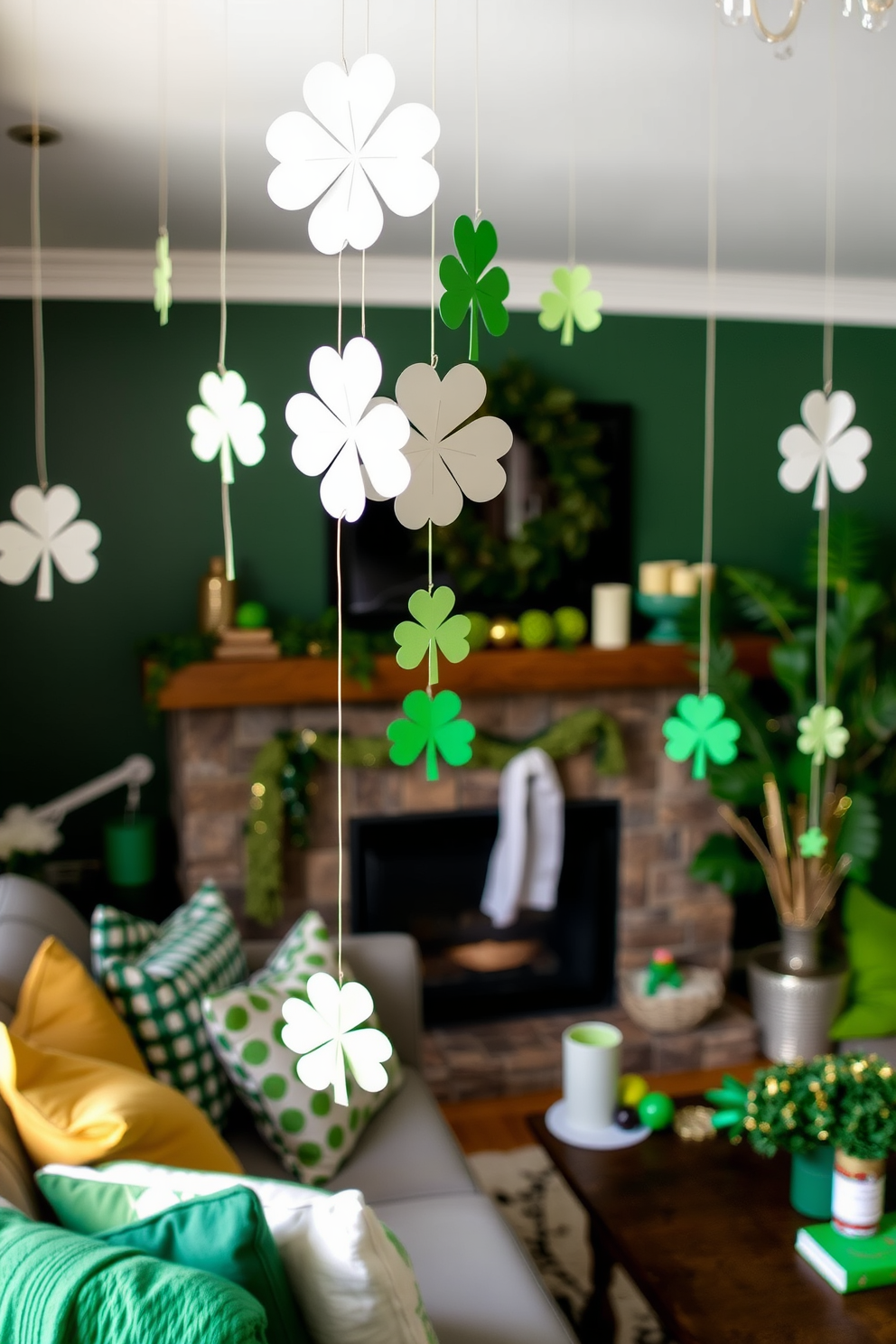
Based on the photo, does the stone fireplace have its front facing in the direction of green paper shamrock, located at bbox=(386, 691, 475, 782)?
yes

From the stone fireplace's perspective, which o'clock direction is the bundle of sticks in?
The bundle of sticks is roughly at 9 o'clock from the stone fireplace.

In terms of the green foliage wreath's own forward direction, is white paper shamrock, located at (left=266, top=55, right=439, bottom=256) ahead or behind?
ahead

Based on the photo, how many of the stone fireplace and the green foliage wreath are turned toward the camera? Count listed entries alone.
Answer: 2

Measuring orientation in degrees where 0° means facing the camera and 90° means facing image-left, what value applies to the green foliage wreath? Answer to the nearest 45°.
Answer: approximately 0°

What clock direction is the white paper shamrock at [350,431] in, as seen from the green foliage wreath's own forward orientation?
The white paper shamrock is roughly at 12 o'clock from the green foliage wreath.

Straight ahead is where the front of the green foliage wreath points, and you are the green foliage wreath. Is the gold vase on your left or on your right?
on your right

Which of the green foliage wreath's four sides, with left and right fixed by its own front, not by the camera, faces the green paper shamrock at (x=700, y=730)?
front

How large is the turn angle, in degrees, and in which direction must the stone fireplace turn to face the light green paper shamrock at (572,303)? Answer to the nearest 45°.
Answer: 0° — it already faces it
